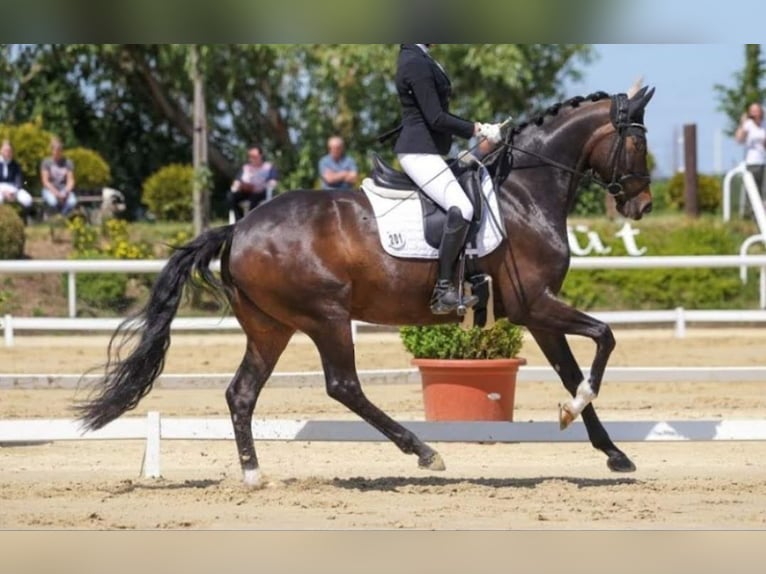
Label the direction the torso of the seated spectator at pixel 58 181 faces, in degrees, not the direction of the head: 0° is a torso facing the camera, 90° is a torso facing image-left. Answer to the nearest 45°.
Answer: approximately 0°

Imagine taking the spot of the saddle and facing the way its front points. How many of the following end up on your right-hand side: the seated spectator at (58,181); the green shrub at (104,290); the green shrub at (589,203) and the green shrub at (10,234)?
0

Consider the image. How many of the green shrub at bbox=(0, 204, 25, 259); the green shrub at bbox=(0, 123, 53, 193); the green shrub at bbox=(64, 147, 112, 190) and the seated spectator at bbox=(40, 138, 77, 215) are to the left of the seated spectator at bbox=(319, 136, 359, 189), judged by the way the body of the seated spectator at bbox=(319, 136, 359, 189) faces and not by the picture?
0

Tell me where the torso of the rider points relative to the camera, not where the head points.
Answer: to the viewer's right

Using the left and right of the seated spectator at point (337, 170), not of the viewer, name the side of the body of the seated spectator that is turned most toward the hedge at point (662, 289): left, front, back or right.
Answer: left

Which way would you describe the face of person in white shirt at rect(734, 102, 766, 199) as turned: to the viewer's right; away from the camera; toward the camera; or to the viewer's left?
toward the camera

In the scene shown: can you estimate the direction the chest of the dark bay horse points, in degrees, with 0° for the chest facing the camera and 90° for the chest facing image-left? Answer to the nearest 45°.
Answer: approximately 270°

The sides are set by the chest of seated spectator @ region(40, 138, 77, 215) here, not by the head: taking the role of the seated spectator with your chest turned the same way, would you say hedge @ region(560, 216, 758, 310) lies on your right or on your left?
on your left

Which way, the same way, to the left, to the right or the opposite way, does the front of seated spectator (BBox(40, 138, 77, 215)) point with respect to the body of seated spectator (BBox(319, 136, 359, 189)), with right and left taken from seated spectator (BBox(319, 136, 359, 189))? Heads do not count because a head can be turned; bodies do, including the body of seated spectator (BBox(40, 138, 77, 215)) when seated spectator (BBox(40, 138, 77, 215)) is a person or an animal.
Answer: the same way

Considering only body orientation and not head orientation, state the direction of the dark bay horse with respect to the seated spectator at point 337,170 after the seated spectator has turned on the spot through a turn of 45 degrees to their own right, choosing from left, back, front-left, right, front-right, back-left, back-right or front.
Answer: front-left

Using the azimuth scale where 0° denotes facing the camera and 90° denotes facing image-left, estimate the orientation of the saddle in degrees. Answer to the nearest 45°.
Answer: approximately 270°

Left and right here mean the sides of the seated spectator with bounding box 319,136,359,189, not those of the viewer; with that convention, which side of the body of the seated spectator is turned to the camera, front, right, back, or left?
front

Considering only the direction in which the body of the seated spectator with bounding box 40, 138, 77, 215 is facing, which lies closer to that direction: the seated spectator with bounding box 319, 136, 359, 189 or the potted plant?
the potted plant

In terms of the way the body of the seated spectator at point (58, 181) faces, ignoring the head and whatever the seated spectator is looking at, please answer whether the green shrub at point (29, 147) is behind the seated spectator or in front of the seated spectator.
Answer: behind

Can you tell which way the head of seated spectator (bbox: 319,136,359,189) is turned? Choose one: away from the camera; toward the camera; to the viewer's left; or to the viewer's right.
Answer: toward the camera

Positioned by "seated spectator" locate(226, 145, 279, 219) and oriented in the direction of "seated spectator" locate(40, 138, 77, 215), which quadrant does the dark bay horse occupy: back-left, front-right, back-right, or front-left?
back-left

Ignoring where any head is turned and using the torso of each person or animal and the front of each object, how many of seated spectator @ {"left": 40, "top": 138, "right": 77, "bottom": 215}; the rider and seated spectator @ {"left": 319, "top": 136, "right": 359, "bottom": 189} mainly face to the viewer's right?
1
